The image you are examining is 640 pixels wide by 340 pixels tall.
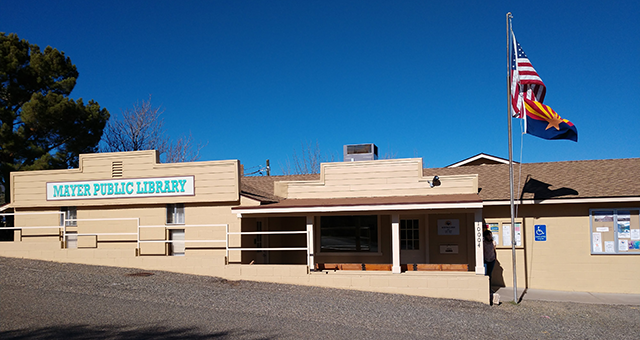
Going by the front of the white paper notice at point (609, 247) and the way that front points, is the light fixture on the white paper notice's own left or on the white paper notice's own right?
on the white paper notice's own right

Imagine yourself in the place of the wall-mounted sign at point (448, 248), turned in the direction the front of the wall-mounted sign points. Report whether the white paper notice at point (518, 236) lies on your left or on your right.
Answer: on your left

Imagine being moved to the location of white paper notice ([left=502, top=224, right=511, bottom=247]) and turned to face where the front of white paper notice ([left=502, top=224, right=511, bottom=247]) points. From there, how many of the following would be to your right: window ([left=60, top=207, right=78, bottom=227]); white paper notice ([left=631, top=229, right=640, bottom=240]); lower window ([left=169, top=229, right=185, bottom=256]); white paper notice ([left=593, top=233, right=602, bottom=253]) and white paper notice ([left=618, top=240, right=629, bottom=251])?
2

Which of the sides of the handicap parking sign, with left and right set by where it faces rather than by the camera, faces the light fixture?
right

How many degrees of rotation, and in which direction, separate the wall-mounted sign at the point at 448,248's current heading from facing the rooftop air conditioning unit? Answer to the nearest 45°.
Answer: approximately 135° to its right

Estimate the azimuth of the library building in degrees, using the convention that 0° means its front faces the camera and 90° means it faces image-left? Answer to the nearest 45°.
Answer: approximately 0°
